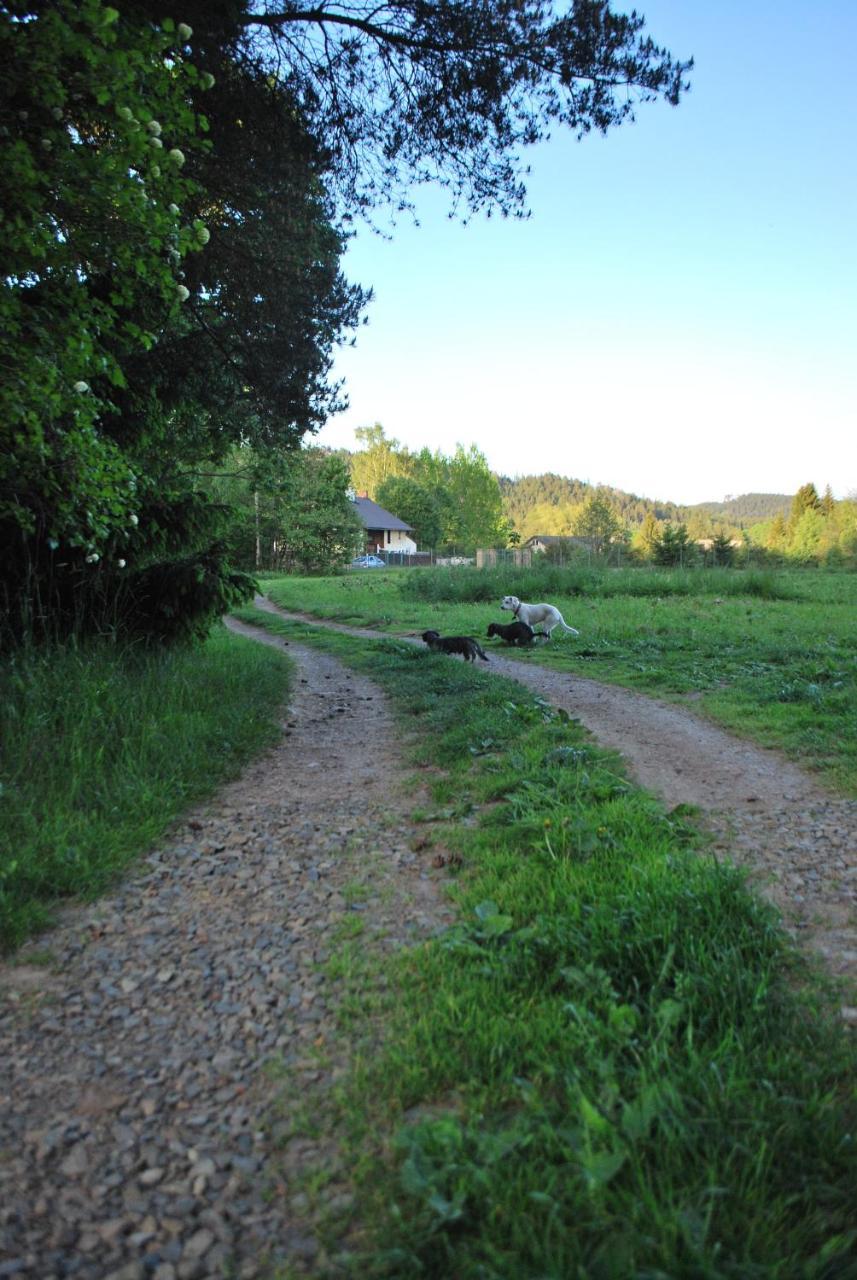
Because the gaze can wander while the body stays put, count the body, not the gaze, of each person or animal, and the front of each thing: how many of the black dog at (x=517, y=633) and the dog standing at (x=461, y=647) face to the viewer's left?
2

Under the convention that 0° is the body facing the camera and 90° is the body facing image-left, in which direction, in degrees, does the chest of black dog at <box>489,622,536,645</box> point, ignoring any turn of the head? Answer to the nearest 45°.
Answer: approximately 90°

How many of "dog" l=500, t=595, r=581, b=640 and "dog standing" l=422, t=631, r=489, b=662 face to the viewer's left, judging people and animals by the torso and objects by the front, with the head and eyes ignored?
2

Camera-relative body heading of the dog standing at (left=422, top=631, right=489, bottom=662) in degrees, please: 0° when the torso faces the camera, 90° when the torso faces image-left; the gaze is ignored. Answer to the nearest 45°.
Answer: approximately 90°

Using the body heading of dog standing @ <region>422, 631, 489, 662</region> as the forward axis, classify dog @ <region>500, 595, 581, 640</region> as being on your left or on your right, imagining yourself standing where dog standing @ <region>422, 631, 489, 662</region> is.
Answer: on your right

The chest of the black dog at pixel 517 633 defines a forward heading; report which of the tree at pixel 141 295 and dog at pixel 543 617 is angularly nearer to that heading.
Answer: the tree

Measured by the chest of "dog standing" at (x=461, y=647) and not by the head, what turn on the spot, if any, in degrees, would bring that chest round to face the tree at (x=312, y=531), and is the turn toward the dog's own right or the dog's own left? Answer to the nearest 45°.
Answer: approximately 90° to the dog's own right

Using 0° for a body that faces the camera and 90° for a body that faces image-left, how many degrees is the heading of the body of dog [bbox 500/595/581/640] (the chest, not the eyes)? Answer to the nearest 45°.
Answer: approximately 90°

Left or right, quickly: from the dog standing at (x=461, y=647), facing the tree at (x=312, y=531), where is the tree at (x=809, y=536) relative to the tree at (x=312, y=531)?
right
